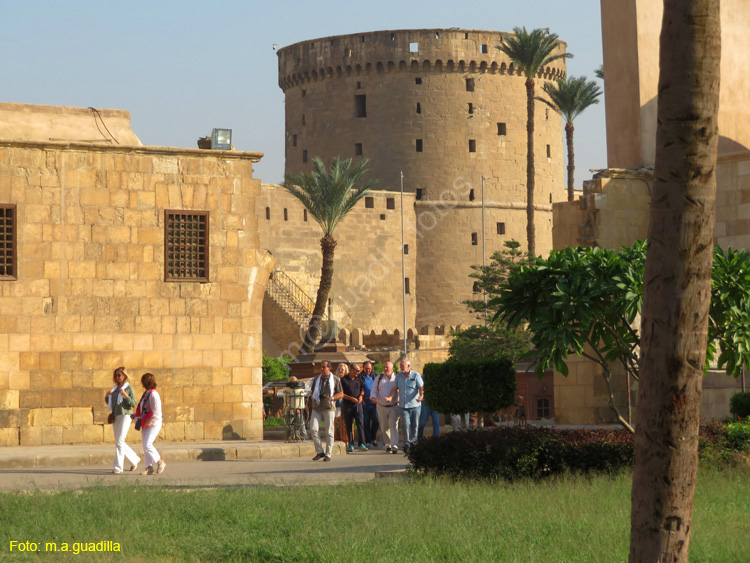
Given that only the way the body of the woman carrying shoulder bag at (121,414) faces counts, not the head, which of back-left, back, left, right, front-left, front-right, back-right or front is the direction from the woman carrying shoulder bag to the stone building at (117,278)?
back-right

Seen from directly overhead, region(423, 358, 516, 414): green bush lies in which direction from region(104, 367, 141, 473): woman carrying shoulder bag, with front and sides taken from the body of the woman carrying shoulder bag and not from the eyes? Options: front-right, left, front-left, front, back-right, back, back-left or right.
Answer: back-left

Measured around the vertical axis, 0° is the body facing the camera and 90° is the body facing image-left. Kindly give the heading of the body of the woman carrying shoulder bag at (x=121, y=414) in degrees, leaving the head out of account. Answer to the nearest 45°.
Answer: approximately 45°

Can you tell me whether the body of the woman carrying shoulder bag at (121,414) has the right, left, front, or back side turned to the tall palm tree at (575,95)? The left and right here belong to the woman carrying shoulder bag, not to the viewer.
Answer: back

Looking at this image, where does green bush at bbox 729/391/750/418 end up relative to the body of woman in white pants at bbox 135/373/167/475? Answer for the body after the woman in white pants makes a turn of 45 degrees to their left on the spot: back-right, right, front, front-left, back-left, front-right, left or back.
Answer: back-left

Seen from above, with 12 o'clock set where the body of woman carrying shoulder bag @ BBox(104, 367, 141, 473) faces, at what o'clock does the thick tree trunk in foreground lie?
The thick tree trunk in foreground is roughly at 10 o'clock from the woman carrying shoulder bag.

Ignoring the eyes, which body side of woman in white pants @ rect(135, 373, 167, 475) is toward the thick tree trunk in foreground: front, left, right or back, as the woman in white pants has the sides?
left

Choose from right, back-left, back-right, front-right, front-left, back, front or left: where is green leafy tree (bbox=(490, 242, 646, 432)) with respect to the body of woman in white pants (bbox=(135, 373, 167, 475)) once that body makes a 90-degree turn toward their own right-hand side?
back-right
